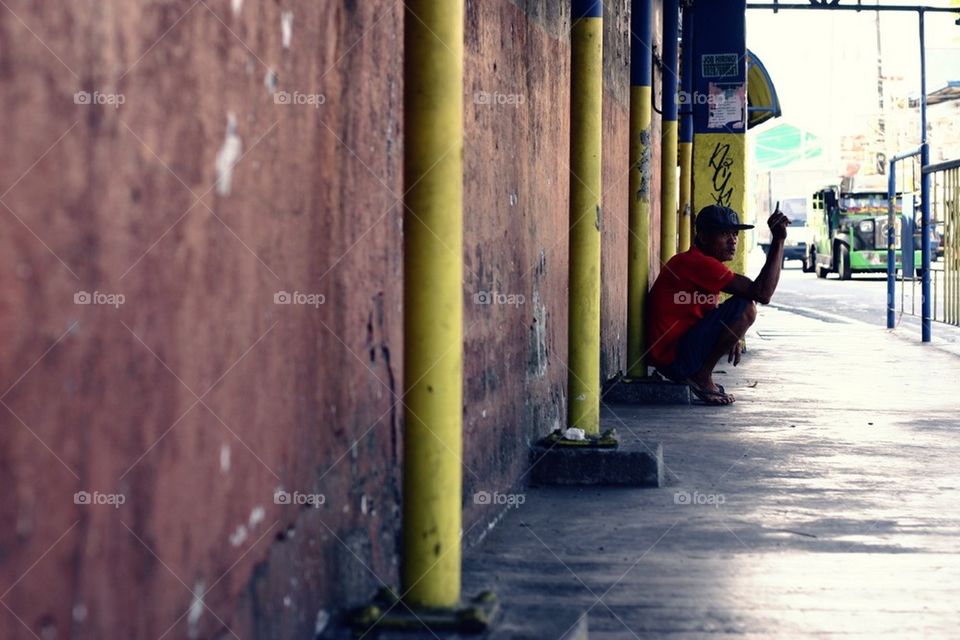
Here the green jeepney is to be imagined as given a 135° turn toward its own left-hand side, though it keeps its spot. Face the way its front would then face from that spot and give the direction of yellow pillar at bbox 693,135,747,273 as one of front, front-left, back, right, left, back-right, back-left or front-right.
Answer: back

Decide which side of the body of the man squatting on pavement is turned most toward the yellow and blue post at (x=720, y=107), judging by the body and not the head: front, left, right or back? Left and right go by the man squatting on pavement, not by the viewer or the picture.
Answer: left

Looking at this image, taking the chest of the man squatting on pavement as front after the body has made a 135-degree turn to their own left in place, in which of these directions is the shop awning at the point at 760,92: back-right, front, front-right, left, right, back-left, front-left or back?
front-right

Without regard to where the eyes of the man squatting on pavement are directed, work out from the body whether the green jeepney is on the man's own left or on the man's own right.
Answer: on the man's own left

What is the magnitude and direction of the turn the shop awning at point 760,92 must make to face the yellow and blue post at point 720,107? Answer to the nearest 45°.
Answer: approximately 90° to its right

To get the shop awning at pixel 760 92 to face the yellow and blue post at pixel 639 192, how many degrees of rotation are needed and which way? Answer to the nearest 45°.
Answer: approximately 90° to its right

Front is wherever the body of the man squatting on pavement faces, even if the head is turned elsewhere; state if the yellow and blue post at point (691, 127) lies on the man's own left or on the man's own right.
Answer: on the man's own left

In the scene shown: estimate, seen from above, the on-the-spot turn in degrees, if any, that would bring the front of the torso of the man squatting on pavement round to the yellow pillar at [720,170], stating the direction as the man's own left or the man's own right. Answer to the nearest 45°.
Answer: approximately 90° to the man's own left

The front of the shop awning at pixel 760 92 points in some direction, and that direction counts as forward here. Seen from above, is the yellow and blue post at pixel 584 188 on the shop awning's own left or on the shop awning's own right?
on the shop awning's own right

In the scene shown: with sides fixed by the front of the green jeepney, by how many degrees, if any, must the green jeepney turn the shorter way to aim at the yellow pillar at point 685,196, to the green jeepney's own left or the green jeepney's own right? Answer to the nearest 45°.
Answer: approximately 45° to the green jeepney's own right

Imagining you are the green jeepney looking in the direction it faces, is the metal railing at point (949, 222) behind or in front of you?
in front

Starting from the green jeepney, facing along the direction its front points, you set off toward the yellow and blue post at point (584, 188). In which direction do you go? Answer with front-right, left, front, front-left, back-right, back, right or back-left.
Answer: front-right

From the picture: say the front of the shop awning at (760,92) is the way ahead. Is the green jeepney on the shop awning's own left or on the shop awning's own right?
on the shop awning's own left

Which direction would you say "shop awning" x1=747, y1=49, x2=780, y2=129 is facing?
to the viewer's right

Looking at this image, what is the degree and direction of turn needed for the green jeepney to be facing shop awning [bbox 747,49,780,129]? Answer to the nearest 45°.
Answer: approximately 45° to its right

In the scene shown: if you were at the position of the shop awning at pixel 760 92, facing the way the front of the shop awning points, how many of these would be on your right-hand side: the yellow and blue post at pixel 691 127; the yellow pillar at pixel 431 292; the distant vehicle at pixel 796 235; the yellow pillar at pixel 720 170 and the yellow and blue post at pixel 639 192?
4

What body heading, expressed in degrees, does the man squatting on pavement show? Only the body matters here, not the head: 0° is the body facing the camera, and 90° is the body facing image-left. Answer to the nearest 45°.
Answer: approximately 270°
